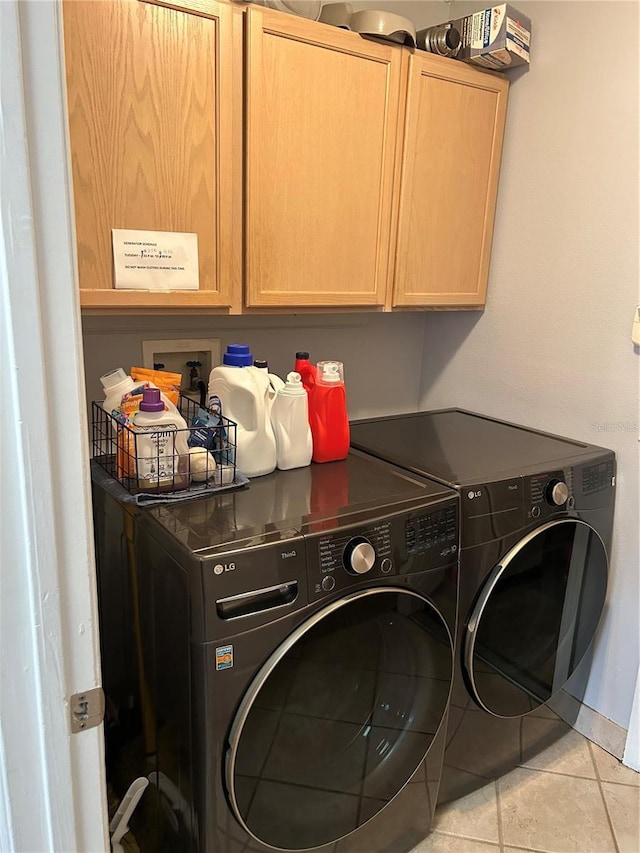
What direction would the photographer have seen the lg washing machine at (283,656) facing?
facing the viewer and to the right of the viewer

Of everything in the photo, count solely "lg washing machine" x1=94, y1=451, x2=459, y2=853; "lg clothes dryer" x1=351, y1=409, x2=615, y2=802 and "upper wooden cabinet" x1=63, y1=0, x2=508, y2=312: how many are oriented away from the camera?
0

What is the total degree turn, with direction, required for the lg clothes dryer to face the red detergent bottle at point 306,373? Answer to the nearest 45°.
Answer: approximately 135° to its right

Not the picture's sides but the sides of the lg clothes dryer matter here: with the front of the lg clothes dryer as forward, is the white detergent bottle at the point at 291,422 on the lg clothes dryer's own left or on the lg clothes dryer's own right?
on the lg clothes dryer's own right

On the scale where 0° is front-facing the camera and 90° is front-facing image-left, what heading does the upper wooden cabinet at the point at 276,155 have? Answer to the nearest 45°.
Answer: approximately 315°
